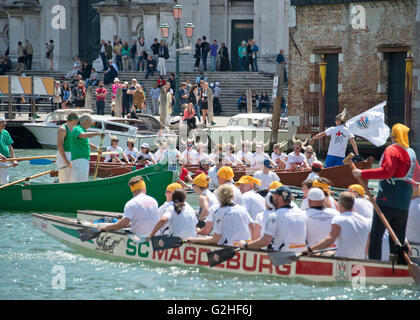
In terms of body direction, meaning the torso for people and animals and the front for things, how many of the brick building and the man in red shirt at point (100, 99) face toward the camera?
2

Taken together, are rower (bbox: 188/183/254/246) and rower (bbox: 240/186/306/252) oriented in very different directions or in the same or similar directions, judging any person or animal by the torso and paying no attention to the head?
same or similar directions

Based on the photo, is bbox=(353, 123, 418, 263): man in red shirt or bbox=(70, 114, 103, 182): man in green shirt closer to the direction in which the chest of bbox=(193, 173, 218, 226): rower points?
the man in green shirt

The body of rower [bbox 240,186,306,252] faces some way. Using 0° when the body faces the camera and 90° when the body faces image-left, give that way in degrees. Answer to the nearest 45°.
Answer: approximately 135°

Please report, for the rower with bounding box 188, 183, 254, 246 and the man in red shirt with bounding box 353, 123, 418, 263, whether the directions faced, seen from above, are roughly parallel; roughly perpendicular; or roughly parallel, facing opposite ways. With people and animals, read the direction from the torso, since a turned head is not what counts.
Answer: roughly parallel

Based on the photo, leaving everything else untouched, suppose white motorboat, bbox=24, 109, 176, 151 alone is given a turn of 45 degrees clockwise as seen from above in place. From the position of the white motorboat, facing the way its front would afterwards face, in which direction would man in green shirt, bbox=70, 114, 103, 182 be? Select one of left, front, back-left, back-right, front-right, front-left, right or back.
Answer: back-left

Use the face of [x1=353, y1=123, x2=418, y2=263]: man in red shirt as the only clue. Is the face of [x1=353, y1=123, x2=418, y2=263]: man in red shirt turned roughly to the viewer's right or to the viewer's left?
to the viewer's left

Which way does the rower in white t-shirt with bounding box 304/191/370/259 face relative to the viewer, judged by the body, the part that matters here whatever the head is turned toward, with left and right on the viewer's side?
facing away from the viewer and to the left of the viewer

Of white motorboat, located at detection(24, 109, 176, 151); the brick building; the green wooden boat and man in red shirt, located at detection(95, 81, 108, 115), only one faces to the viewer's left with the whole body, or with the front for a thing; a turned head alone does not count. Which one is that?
the white motorboat

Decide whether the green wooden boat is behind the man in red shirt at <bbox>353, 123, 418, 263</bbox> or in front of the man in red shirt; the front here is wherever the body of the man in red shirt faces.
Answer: in front

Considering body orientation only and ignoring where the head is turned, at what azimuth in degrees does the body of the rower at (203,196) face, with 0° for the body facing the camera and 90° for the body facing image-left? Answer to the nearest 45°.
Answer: approximately 90°

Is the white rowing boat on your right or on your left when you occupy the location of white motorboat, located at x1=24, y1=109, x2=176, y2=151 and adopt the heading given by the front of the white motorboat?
on your left

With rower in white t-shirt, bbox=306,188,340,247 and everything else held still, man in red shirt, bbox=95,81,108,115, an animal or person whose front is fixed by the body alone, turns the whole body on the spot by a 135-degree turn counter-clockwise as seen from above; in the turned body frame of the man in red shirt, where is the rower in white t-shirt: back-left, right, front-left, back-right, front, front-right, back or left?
back-right

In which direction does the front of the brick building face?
toward the camera

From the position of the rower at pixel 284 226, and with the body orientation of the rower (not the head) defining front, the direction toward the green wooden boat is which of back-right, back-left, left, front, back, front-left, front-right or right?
front

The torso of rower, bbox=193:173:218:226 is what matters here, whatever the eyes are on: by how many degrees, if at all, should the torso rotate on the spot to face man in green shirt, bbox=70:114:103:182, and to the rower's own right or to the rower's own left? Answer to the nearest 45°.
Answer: approximately 45° to the rower's own right

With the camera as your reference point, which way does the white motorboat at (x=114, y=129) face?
facing to the left of the viewer

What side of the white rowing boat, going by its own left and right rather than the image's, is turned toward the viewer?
left
